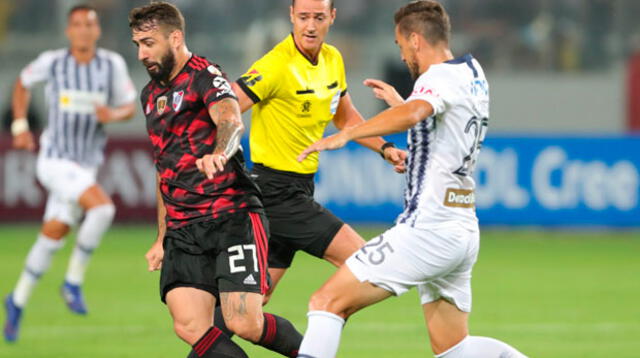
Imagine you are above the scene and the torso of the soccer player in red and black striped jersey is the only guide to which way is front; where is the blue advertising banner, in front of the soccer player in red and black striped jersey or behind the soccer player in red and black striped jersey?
behind

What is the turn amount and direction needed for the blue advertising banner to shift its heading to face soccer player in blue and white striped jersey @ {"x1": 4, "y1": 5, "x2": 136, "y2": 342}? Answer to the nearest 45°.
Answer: approximately 45° to its right

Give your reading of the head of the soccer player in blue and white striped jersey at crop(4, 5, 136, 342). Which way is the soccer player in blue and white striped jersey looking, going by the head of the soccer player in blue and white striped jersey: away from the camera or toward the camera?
toward the camera

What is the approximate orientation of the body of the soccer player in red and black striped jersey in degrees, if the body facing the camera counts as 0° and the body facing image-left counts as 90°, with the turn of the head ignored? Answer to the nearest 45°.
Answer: approximately 45°

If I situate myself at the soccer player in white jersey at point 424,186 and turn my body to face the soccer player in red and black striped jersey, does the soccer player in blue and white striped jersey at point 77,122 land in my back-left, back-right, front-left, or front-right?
front-right

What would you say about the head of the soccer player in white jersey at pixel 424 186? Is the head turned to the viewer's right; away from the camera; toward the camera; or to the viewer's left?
to the viewer's left

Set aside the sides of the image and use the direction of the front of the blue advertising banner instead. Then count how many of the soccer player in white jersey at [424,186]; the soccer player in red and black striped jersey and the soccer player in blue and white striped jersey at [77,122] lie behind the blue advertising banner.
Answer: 0

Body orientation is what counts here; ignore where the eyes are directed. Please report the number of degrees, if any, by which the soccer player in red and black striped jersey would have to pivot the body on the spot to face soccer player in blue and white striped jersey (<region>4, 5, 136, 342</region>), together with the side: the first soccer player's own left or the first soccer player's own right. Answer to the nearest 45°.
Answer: approximately 135° to the first soccer player's own right

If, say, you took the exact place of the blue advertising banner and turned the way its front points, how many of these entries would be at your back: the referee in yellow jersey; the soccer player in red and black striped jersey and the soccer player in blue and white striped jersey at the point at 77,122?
0

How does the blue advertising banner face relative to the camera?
toward the camera

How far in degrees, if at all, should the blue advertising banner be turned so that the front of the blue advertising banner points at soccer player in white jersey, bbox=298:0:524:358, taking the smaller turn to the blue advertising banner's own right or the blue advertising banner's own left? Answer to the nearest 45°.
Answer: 0° — it already faces them

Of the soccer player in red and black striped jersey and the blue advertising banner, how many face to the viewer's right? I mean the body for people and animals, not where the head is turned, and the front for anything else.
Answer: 0

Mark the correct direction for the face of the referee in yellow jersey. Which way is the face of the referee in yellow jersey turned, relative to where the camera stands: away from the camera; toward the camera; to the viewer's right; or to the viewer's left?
toward the camera

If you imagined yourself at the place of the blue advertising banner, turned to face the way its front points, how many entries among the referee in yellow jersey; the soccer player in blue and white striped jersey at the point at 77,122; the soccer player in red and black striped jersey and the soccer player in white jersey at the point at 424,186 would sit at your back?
0

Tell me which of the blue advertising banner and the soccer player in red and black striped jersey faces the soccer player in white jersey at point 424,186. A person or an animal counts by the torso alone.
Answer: the blue advertising banner

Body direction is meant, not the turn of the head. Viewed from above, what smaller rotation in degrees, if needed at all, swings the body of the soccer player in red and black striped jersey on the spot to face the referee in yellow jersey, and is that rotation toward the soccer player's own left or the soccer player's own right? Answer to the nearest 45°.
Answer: approximately 180°
